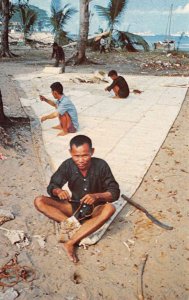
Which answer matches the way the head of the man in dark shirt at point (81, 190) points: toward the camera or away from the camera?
toward the camera

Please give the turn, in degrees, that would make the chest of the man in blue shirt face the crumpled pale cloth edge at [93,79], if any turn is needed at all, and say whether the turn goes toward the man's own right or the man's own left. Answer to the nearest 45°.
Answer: approximately 90° to the man's own right

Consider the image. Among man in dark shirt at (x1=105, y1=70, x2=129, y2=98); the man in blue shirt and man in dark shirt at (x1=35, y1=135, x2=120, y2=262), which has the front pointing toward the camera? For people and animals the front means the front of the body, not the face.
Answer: man in dark shirt at (x1=35, y1=135, x2=120, y2=262)

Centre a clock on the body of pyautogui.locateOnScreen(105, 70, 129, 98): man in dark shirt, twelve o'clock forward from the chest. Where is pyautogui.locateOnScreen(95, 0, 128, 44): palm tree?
The palm tree is roughly at 3 o'clock from the man in dark shirt.

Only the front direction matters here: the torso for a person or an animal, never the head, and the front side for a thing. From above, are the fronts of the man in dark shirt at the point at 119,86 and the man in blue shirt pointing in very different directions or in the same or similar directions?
same or similar directions

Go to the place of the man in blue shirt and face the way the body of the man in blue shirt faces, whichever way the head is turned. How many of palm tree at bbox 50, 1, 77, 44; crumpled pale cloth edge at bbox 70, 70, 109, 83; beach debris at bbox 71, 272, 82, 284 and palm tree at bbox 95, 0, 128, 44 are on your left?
1

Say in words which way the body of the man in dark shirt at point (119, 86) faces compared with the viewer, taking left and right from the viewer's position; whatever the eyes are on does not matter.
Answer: facing to the left of the viewer

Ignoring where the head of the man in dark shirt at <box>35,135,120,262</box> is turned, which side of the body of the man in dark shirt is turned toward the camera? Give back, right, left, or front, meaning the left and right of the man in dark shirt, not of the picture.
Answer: front

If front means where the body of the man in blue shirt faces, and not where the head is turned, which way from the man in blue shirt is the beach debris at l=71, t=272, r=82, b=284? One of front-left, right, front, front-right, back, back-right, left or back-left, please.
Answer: left

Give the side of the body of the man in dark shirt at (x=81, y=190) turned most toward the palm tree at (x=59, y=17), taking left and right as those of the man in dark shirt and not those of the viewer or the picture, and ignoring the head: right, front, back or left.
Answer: back

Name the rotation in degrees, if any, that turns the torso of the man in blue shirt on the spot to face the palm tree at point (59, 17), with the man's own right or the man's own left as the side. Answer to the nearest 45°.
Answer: approximately 90° to the man's own right

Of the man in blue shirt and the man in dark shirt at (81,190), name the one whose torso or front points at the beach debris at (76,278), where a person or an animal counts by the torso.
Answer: the man in dark shirt

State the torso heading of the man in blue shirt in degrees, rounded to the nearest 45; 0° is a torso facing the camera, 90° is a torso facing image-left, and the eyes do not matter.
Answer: approximately 90°

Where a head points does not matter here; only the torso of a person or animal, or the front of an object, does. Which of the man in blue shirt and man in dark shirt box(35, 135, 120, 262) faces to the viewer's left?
the man in blue shirt

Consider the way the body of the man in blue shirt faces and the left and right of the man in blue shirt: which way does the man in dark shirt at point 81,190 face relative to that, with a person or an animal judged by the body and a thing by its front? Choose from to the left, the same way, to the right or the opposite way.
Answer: to the left
